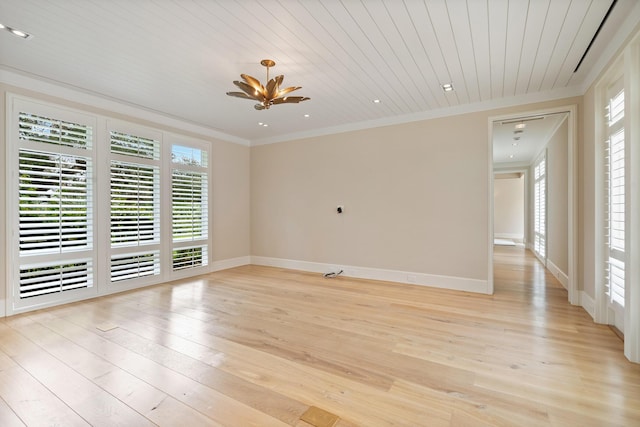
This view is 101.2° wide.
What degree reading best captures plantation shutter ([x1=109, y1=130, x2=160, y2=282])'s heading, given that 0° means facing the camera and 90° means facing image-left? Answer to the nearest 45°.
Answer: approximately 315°

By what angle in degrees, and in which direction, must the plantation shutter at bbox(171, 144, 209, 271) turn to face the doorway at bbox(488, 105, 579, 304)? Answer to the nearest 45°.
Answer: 0° — it already faces it

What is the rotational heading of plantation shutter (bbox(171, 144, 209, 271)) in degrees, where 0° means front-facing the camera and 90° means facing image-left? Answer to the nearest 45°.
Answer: approximately 315°

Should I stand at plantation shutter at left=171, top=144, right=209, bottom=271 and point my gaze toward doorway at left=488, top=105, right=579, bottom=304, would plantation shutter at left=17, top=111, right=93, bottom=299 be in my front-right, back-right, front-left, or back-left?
back-right

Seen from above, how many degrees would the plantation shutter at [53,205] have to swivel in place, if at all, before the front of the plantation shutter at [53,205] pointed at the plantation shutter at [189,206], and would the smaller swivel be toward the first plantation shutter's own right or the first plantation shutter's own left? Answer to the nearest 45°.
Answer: approximately 45° to the first plantation shutter's own left

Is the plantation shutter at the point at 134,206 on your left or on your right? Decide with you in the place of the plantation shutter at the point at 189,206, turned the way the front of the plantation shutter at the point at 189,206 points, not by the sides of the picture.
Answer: on your right

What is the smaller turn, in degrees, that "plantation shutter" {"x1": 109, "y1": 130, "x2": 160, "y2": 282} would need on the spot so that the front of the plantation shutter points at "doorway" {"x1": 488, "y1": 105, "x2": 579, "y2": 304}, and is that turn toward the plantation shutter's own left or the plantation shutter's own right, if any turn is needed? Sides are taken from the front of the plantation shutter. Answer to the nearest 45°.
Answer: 0° — it already faces it

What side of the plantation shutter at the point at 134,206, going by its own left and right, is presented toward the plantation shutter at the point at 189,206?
left

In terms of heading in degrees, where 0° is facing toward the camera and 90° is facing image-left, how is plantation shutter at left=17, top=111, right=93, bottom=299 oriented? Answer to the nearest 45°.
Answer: approximately 315°
